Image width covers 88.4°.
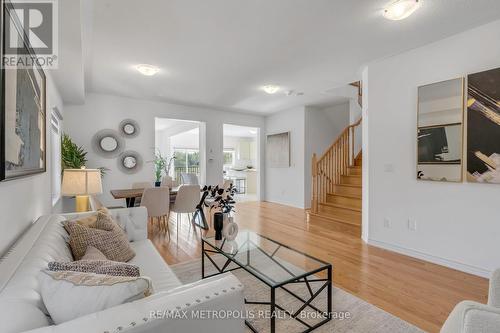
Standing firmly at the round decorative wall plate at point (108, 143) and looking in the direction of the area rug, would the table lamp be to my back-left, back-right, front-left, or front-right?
front-right

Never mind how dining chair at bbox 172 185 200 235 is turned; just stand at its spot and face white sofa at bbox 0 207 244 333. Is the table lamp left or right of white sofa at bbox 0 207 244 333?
right

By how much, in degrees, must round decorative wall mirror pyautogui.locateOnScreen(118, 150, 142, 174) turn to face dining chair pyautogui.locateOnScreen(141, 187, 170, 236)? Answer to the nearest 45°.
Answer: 0° — it already faces it

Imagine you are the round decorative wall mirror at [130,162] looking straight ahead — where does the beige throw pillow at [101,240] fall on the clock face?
The beige throw pillow is roughly at 12 o'clock from the round decorative wall mirror.

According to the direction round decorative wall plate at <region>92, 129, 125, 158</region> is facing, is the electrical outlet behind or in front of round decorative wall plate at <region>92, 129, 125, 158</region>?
in front

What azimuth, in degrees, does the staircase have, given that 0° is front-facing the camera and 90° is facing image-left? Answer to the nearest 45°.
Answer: approximately 45°

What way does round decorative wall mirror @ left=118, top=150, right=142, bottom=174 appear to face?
toward the camera

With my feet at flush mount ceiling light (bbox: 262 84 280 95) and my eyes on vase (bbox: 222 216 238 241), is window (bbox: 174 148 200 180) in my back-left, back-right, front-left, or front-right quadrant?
back-right

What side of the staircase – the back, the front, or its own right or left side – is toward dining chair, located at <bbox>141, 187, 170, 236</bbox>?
front

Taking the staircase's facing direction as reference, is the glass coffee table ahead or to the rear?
ahead

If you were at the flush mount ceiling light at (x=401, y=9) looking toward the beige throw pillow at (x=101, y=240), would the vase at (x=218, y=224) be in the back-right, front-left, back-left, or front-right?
front-right

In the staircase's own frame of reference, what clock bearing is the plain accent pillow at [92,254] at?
The plain accent pillow is roughly at 11 o'clock from the staircase.

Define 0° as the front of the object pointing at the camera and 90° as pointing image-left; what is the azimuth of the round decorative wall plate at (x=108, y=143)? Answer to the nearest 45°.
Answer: approximately 0°
